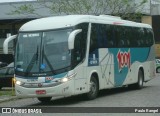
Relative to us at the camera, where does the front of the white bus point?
facing the viewer and to the left of the viewer

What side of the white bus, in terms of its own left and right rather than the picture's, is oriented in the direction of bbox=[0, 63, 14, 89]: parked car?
right

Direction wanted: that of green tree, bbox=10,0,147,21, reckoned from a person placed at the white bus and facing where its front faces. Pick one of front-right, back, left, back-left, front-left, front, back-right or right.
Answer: back-right
